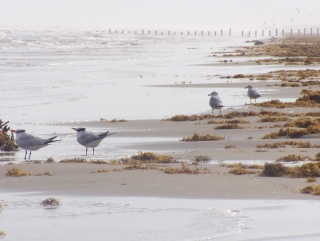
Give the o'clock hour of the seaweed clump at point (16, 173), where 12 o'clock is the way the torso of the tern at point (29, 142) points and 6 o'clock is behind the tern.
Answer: The seaweed clump is roughly at 9 o'clock from the tern.

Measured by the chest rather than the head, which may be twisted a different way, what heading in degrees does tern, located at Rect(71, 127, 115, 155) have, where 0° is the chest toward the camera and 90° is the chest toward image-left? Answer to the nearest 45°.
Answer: approximately 90°

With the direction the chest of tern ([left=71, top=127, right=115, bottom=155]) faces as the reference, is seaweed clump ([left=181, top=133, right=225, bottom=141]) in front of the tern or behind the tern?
behind

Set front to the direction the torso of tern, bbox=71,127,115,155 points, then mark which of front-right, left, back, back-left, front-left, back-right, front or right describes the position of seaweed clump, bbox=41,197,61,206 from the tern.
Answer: left

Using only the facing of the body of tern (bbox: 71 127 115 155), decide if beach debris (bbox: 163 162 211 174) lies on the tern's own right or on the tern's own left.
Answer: on the tern's own left

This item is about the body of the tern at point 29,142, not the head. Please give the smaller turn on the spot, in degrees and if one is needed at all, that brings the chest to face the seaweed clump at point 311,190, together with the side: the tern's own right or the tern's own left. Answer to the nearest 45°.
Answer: approximately 135° to the tern's own left

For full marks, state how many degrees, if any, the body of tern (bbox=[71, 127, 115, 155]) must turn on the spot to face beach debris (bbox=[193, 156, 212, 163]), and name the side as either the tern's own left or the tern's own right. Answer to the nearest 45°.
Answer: approximately 135° to the tern's own left

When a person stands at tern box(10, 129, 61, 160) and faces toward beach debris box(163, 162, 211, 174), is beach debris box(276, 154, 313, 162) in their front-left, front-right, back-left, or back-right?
front-left

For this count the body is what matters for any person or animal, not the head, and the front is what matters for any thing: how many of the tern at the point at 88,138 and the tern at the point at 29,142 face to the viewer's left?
2

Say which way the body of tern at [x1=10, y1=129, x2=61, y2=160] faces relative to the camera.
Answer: to the viewer's left

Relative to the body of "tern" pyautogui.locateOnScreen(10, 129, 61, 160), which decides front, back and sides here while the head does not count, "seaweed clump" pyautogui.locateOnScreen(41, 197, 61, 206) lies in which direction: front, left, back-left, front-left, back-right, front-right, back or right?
left
